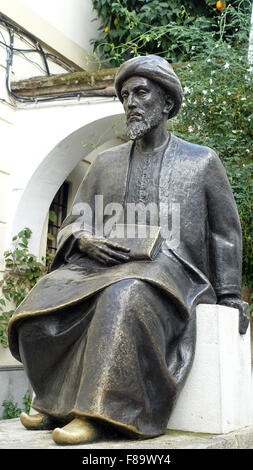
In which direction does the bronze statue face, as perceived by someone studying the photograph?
facing the viewer and to the left of the viewer
